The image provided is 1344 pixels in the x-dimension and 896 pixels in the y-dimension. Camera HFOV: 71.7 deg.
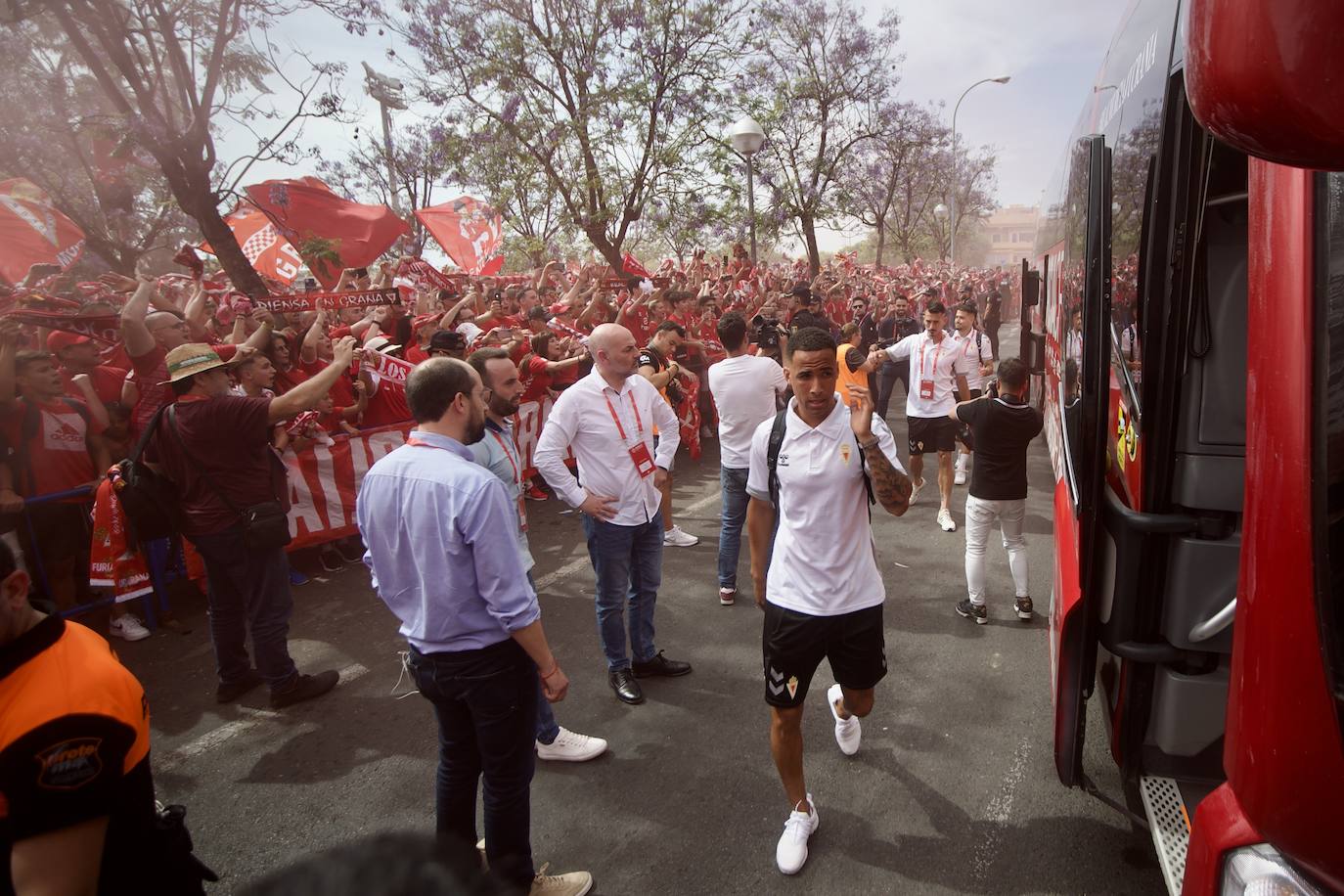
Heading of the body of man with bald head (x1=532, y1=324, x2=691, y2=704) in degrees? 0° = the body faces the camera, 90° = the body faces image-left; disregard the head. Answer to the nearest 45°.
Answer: approximately 315°

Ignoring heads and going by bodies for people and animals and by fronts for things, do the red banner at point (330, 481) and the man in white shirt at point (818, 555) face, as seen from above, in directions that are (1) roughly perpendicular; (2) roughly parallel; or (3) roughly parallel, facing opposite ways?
roughly perpendicular

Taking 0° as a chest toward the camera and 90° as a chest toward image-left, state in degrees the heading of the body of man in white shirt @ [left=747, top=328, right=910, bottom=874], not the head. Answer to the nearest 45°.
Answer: approximately 0°

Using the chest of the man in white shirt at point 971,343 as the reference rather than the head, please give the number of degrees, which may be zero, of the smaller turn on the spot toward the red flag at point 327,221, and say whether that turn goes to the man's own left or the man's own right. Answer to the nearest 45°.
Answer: approximately 45° to the man's own right

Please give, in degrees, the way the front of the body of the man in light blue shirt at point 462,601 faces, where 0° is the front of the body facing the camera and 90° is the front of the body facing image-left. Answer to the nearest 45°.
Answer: approximately 225°

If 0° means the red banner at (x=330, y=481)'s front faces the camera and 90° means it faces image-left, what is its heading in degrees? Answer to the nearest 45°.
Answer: approximately 315°

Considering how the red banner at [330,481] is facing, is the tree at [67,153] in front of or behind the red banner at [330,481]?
behind

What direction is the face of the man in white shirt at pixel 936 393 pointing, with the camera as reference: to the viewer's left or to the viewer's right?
to the viewer's left

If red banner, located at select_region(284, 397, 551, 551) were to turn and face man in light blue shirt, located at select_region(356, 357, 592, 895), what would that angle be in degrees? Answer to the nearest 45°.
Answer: approximately 45° to its right

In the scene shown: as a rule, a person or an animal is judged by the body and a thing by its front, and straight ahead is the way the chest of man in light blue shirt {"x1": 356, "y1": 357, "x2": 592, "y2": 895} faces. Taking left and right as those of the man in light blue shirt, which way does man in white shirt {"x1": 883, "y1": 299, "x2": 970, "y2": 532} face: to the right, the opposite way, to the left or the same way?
the opposite way

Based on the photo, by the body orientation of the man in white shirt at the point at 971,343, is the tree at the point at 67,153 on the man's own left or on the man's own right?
on the man's own right
